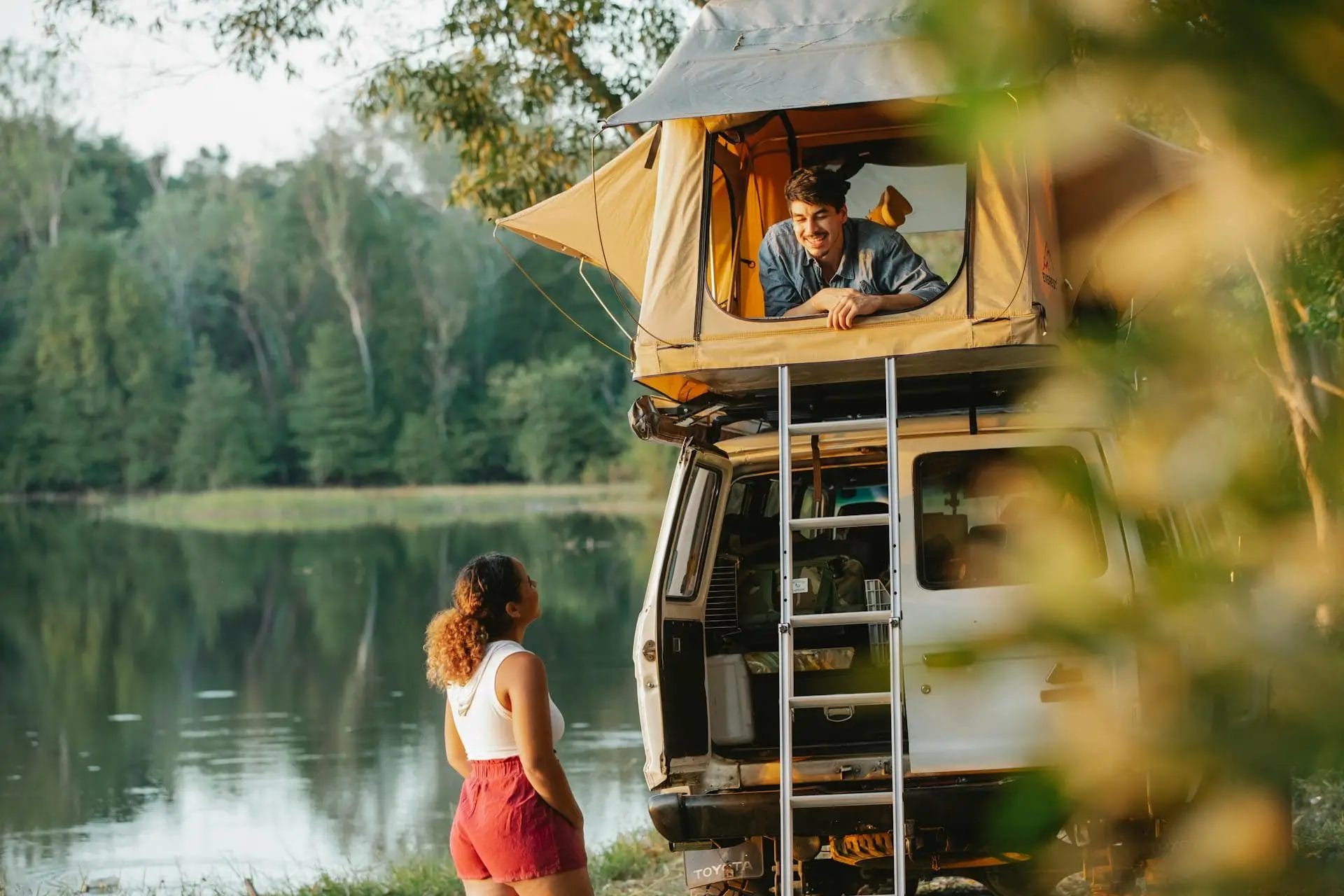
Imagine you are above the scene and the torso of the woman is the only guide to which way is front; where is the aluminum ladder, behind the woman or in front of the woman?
in front

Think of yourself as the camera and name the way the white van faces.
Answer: facing away from the viewer

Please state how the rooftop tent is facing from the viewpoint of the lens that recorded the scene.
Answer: facing the viewer

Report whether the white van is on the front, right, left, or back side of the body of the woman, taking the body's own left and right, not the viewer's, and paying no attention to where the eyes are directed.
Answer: front

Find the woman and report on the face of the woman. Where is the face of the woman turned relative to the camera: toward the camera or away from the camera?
away from the camera

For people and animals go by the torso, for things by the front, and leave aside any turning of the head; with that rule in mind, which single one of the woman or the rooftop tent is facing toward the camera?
the rooftop tent

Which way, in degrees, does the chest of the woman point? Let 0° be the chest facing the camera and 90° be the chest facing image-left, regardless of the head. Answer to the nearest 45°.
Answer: approximately 225°

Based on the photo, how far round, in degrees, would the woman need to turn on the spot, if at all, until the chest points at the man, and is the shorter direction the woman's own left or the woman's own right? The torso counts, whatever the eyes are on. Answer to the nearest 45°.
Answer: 0° — they already face them

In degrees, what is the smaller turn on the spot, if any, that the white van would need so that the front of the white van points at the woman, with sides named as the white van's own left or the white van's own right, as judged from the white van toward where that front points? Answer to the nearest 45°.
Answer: approximately 135° to the white van's own left
